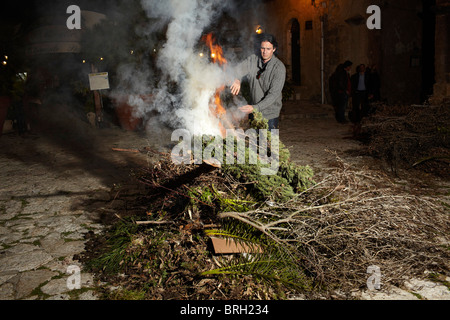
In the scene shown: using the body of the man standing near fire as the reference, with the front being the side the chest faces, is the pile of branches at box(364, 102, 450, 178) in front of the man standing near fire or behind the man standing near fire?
behind

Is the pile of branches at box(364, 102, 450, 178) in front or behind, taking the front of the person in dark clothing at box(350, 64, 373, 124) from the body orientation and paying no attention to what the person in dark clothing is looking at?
in front

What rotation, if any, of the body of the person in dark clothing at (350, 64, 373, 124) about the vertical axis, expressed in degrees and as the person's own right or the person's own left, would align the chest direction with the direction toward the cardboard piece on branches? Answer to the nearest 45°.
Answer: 0° — they already face it

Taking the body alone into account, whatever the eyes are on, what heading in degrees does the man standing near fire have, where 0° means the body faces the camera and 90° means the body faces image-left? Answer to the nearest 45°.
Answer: approximately 45°

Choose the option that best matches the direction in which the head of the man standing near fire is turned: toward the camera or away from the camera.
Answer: toward the camera

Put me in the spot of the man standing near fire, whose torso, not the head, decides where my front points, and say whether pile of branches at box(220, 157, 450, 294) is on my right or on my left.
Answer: on my left

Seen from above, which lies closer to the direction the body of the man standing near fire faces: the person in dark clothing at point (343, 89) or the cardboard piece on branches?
the cardboard piece on branches

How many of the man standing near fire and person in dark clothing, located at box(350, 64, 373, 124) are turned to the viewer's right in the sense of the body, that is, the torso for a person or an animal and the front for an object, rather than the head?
0

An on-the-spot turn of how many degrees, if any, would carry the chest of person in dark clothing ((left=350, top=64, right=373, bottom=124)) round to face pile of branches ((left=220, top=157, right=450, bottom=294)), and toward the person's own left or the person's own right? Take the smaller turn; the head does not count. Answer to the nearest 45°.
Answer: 0° — they already face it

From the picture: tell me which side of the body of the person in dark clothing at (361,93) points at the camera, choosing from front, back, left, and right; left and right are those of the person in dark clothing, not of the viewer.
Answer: front
